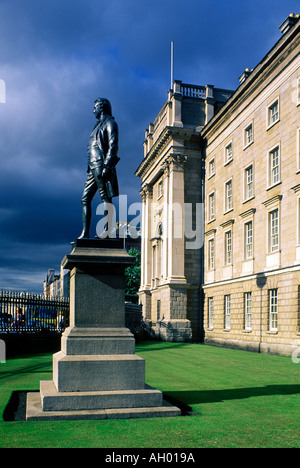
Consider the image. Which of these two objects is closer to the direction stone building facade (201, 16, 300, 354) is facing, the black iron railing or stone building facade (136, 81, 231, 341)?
the black iron railing

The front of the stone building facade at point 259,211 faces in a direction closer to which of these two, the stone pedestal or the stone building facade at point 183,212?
the stone pedestal

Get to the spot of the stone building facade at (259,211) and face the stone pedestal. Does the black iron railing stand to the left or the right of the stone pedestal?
right

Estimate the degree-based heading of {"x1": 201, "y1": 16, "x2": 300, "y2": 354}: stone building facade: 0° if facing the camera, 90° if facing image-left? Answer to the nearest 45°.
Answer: approximately 45°

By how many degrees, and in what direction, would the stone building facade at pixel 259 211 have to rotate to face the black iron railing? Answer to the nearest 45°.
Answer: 0° — it already faces it
